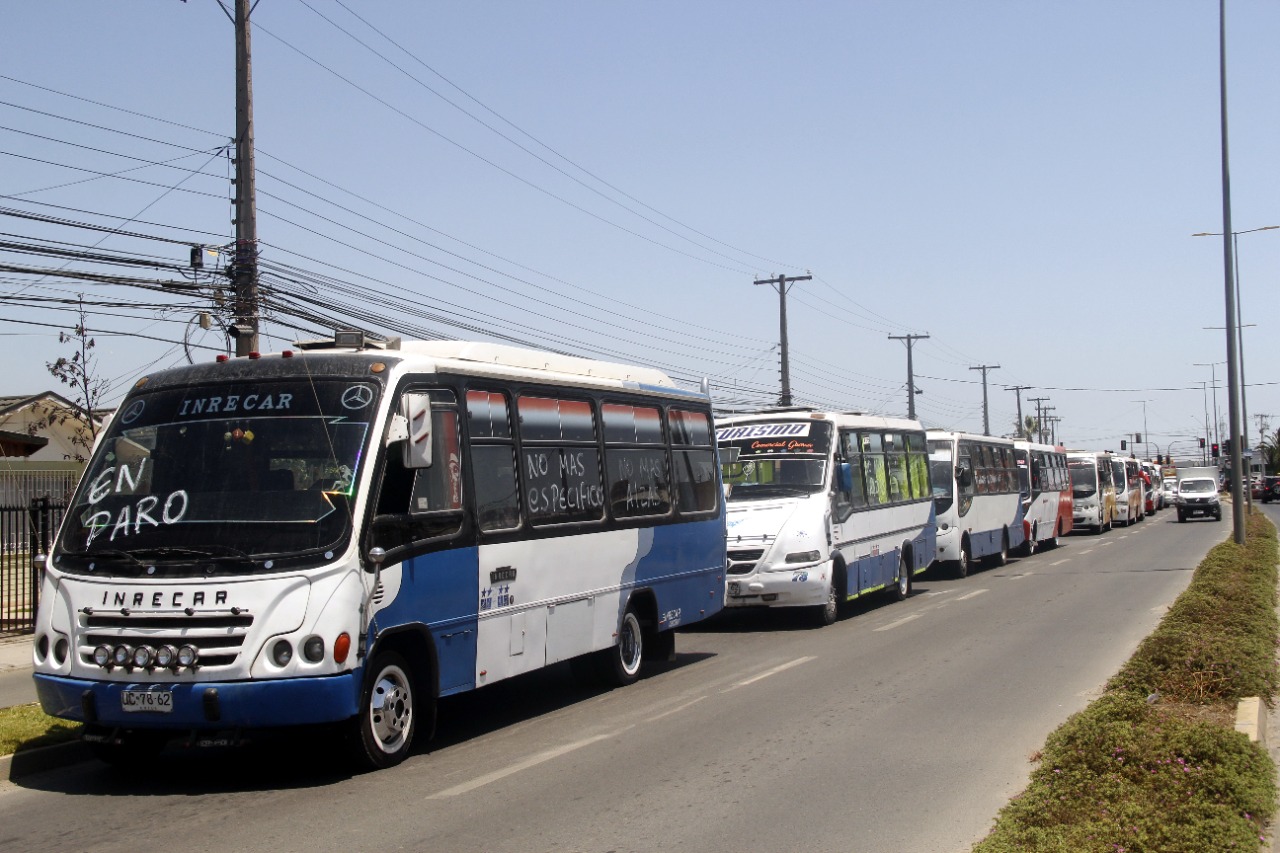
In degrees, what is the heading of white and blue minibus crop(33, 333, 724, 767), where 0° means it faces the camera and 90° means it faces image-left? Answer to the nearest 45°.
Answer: approximately 45°

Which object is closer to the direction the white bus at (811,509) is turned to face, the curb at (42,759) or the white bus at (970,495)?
the curb

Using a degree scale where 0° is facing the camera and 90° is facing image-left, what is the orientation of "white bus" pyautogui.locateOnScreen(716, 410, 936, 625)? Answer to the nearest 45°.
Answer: approximately 45°

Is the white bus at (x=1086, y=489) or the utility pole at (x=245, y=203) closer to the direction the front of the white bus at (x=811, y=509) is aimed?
the utility pole

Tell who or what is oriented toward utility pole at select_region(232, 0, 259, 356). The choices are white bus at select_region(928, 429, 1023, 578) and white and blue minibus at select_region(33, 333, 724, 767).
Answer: the white bus

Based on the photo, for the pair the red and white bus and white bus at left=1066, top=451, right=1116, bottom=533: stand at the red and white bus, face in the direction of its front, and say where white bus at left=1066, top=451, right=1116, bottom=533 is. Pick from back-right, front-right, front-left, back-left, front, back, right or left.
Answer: back-right

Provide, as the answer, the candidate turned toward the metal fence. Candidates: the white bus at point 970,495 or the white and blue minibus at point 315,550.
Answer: the white bus

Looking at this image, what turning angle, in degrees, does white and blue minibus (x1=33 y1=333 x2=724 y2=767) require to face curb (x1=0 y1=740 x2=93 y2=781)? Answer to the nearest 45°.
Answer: approximately 45° to its right

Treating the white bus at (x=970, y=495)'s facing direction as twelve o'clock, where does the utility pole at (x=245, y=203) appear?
The utility pole is roughly at 12 o'clock from the white bus.

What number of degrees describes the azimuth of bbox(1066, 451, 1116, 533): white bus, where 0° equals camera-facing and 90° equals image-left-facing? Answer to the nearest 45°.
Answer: approximately 45°

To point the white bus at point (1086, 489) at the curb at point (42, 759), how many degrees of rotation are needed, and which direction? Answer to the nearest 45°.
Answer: approximately 45° to its left

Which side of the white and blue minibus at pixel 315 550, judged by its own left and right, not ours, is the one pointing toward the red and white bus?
back

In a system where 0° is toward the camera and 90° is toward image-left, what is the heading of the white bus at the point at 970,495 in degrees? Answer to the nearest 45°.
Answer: approximately 45°

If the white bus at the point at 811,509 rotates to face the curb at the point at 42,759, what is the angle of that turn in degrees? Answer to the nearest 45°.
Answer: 0° — it already faces it
